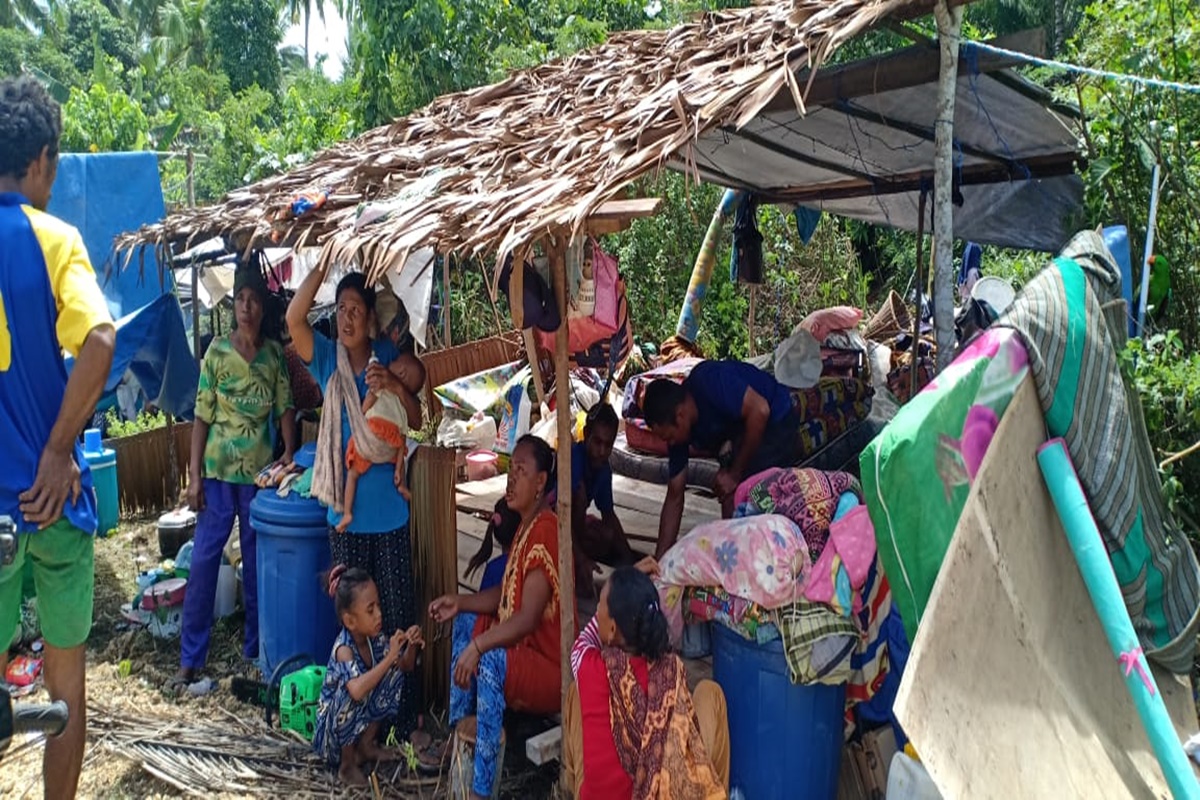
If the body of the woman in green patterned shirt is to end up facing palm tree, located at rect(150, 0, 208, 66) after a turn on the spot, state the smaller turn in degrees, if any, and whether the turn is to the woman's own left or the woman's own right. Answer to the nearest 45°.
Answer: approximately 180°

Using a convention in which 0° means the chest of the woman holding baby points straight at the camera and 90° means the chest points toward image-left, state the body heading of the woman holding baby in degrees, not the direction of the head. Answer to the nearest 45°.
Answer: approximately 0°

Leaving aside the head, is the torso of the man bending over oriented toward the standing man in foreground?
yes

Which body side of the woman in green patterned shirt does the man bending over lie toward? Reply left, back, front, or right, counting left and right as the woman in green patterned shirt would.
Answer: left

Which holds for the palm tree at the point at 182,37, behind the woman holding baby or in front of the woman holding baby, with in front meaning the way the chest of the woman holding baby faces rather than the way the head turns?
behind

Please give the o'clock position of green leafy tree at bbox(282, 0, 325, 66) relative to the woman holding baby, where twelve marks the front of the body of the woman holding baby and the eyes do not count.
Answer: The green leafy tree is roughly at 6 o'clock from the woman holding baby.

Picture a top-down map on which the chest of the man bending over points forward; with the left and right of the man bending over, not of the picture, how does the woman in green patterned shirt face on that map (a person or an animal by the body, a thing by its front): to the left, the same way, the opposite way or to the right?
to the left
